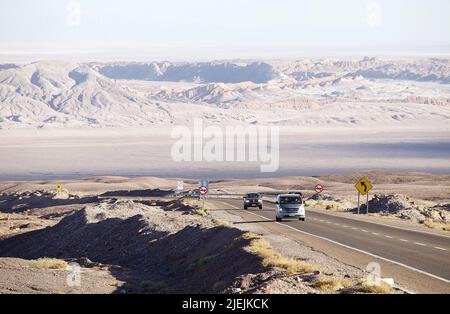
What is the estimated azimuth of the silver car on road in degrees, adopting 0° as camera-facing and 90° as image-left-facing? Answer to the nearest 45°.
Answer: approximately 0°

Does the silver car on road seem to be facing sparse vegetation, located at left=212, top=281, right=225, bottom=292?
yes

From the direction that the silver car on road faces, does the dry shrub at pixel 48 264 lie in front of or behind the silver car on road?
in front

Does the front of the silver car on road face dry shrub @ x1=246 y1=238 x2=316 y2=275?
yes
